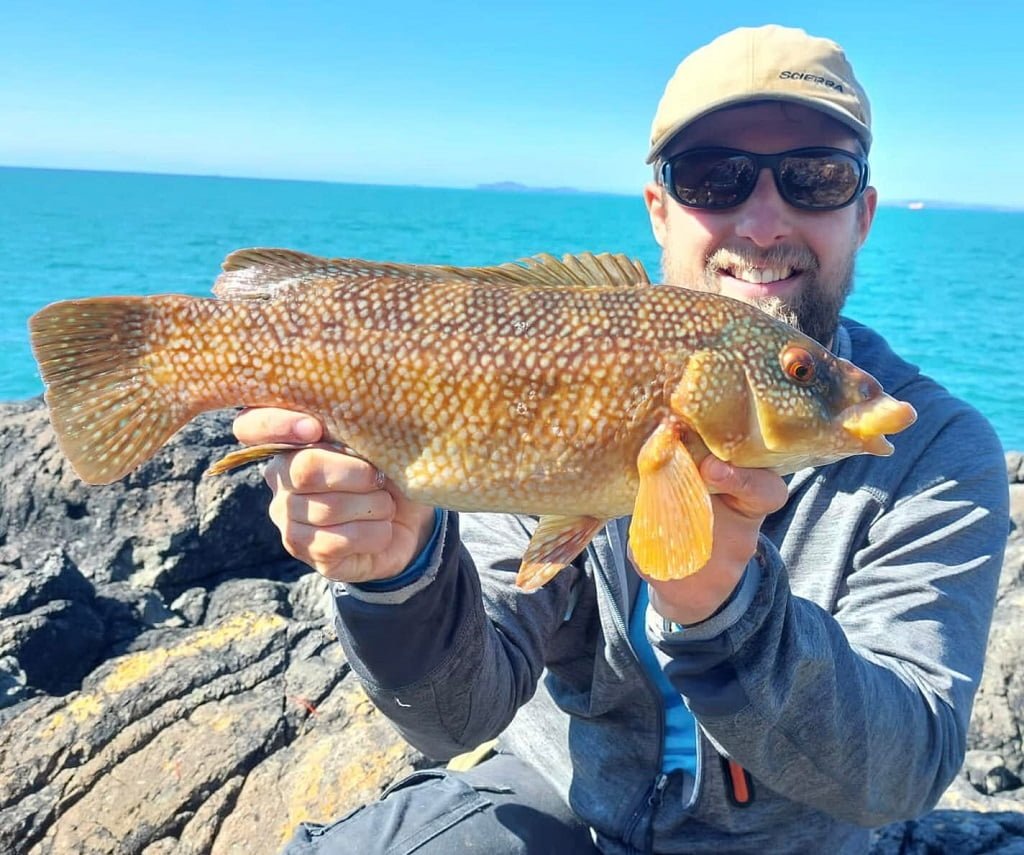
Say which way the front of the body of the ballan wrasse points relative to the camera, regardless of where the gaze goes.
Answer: to the viewer's right
